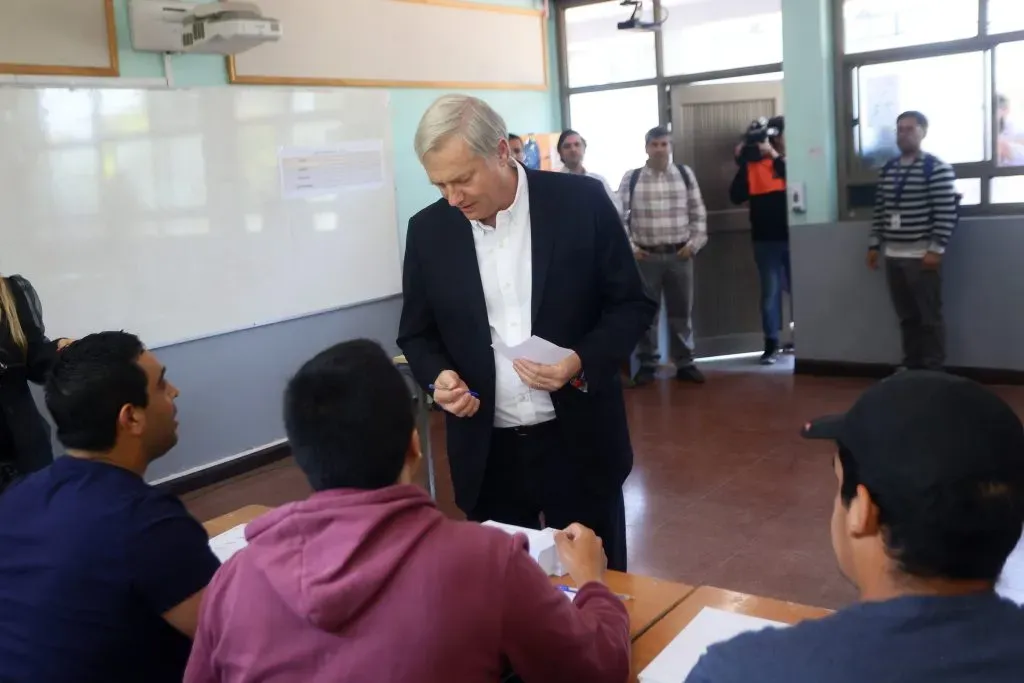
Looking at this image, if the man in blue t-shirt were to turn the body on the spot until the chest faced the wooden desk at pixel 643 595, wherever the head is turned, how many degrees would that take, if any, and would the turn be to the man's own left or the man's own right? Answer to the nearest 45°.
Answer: approximately 45° to the man's own right

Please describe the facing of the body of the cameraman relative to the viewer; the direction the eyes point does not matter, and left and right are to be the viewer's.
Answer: facing the viewer and to the left of the viewer

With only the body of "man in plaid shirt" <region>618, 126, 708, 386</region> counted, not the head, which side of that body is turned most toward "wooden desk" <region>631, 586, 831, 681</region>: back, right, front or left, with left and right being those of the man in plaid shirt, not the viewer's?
front

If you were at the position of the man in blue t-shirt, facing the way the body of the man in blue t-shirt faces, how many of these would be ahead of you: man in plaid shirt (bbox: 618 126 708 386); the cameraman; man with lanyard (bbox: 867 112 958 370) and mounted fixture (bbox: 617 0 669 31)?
4

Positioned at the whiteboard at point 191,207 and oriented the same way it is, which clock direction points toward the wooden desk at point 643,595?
The wooden desk is roughly at 1 o'clock from the whiteboard.

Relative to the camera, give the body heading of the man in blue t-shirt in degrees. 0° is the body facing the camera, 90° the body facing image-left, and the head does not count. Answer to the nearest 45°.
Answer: approximately 225°

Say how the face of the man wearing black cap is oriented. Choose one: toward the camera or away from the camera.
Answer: away from the camera

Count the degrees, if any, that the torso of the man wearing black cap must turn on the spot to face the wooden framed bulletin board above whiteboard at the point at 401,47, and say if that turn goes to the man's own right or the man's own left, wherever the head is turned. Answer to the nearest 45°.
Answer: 0° — they already face it

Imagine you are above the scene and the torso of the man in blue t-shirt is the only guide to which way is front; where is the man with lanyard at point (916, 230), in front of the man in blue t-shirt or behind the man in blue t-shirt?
in front

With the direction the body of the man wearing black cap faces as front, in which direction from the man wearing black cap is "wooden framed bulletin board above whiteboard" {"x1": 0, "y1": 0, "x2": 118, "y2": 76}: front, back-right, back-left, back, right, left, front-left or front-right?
front

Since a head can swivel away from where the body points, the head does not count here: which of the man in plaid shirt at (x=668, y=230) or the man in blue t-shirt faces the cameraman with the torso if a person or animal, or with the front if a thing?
the man in blue t-shirt

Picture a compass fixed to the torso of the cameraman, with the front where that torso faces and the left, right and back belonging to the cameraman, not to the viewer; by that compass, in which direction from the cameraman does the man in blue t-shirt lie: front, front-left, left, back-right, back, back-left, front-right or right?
front-left

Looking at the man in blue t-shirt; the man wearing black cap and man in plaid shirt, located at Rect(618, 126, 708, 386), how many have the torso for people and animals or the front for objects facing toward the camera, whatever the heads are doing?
1

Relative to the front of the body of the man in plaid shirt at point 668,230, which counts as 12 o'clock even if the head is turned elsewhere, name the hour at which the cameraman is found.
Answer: The cameraman is roughly at 8 o'clock from the man in plaid shirt.

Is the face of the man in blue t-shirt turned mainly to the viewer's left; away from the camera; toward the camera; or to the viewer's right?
to the viewer's right

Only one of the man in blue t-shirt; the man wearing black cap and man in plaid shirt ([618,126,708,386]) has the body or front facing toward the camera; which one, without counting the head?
the man in plaid shirt

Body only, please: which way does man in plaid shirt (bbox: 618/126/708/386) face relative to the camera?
toward the camera
